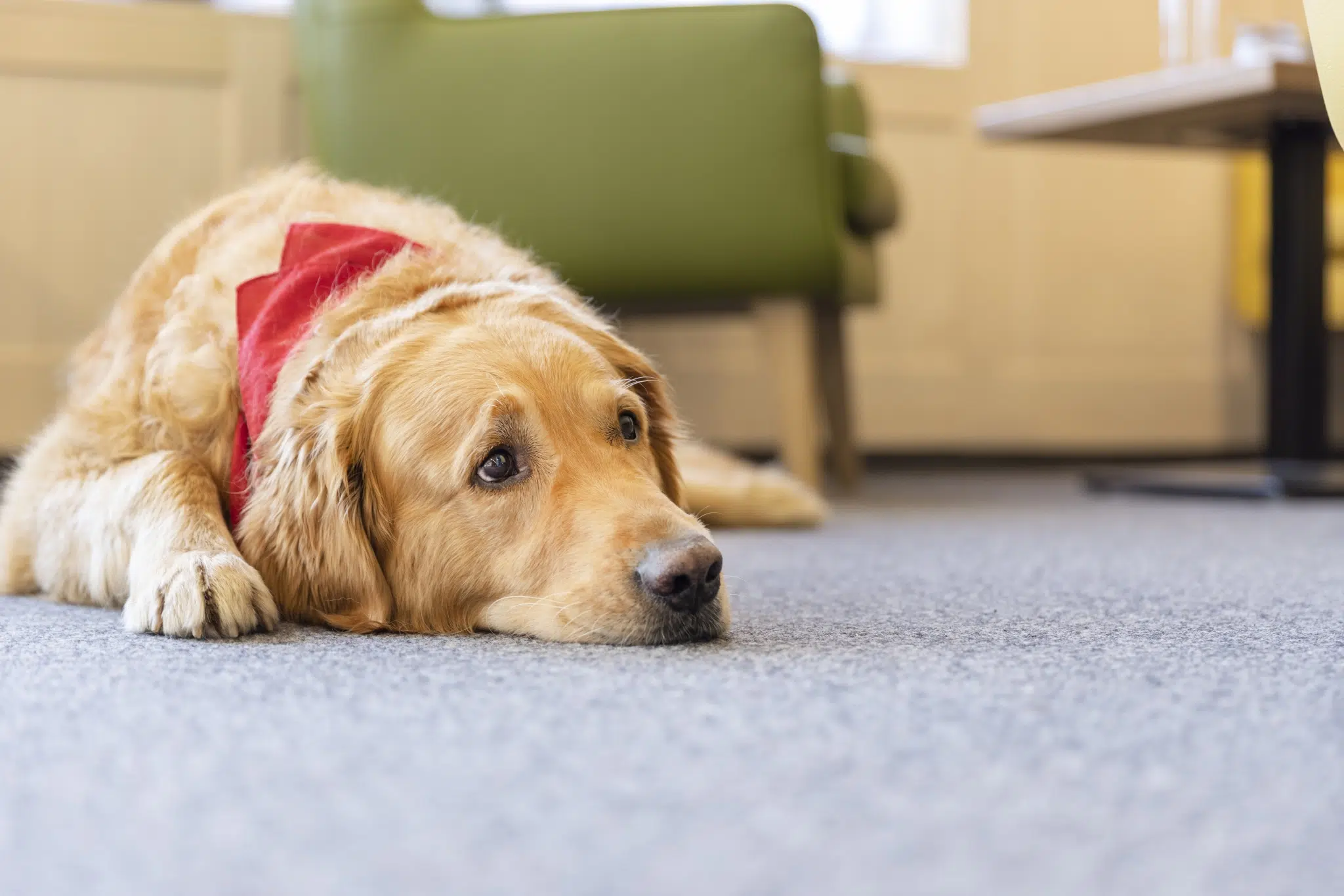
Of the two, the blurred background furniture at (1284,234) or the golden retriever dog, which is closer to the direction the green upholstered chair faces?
the blurred background furniture

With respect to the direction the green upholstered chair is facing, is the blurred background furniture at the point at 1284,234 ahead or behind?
ahead

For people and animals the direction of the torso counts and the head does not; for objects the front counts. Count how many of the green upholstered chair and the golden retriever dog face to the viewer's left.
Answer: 0

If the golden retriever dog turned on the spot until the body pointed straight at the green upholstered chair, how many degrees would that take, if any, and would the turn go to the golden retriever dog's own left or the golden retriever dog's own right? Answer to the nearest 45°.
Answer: approximately 135° to the golden retriever dog's own left

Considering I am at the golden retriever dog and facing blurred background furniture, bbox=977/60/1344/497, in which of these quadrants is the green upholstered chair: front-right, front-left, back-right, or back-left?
front-left

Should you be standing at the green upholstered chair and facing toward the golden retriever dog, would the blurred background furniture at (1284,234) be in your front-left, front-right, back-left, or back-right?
back-left

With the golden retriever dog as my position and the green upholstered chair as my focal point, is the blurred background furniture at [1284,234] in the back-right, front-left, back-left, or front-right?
front-right

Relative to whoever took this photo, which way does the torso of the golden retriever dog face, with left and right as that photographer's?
facing the viewer and to the right of the viewer
